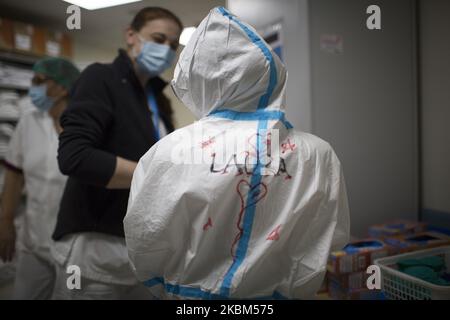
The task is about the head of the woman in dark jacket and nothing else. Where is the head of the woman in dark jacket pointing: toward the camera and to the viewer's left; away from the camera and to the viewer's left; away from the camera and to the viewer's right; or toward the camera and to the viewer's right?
toward the camera and to the viewer's right

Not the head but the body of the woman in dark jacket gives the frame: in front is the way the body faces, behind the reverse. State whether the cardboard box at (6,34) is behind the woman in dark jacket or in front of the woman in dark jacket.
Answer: behind

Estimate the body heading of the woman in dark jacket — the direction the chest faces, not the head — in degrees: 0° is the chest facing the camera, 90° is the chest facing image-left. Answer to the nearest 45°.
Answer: approximately 315°

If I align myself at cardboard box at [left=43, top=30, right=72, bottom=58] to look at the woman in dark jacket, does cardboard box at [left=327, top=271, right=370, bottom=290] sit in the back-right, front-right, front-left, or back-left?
front-left

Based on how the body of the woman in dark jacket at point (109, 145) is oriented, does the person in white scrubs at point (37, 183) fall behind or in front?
behind
